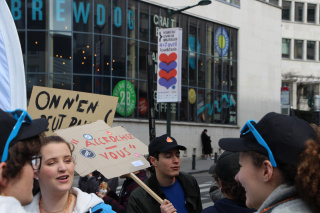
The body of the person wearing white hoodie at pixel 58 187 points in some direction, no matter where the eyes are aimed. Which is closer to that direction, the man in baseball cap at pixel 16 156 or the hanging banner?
the man in baseball cap

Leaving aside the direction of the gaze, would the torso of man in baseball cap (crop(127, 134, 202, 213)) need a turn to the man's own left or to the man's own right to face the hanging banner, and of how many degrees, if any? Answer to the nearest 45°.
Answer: approximately 135° to the man's own left

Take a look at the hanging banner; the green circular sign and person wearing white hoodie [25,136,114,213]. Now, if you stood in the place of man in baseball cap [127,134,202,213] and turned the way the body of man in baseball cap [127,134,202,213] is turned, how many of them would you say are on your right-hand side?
1

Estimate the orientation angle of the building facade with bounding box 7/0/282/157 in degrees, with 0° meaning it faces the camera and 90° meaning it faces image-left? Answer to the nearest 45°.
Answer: approximately 315°

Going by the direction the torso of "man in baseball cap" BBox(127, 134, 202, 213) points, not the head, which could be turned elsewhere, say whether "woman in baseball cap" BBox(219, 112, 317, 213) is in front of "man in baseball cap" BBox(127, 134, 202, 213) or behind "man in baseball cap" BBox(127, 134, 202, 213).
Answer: in front

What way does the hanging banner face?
toward the camera

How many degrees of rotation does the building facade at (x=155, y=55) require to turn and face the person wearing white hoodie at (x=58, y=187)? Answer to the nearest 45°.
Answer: approximately 45° to its right

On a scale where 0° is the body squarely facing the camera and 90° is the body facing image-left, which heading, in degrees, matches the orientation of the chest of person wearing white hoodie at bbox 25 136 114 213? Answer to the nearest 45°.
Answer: approximately 315°

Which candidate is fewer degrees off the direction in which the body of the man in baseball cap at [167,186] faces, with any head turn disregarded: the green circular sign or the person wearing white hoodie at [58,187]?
the person wearing white hoodie

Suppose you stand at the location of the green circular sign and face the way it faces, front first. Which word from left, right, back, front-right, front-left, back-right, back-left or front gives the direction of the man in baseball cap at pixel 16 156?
front-right

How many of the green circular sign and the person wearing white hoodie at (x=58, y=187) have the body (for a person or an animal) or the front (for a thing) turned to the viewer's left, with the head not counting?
0

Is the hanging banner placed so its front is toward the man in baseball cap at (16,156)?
yes

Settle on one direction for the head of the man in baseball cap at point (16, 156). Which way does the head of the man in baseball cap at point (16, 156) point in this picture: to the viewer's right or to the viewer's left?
to the viewer's right

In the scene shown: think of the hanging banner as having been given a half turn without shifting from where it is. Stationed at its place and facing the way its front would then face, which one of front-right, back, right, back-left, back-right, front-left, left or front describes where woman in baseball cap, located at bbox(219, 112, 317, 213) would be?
back

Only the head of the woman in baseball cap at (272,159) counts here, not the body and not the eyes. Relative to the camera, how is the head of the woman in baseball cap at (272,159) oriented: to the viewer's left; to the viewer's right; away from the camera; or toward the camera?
to the viewer's left

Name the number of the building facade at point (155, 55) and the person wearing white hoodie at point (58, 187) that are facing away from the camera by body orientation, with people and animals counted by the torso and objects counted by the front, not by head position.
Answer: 0
